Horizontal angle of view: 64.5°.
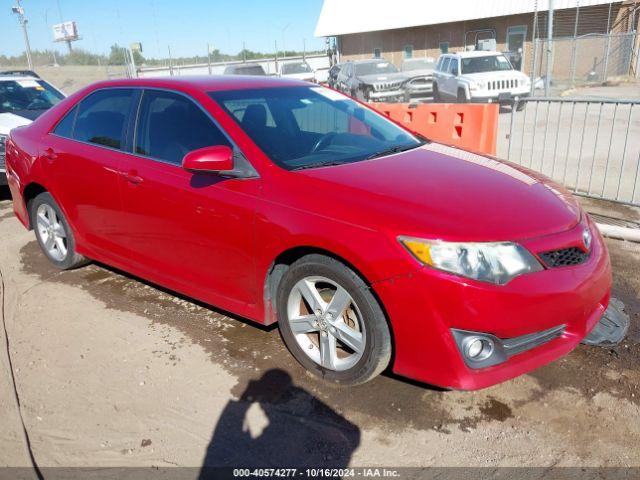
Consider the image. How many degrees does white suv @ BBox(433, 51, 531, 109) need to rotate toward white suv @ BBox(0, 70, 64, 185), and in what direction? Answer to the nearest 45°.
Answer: approximately 90° to its right

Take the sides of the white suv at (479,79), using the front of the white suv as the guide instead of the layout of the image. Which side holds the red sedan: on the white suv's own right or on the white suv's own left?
on the white suv's own right

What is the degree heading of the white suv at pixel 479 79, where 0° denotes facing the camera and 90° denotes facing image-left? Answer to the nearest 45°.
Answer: approximately 315°

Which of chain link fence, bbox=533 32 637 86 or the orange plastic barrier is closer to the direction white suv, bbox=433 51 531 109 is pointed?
the orange plastic barrier

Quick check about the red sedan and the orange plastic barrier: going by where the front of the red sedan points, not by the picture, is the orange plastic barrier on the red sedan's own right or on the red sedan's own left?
on the red sedan's own left

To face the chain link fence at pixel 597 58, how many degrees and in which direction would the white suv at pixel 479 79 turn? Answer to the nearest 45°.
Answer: approximately 90° to its left

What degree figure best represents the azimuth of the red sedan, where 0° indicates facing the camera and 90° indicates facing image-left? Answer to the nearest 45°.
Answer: approximately 315°

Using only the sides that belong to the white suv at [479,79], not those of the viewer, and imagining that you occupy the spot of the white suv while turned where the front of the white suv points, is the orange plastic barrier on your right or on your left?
on your right

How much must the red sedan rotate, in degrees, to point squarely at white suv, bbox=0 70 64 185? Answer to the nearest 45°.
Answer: approximately 180°
